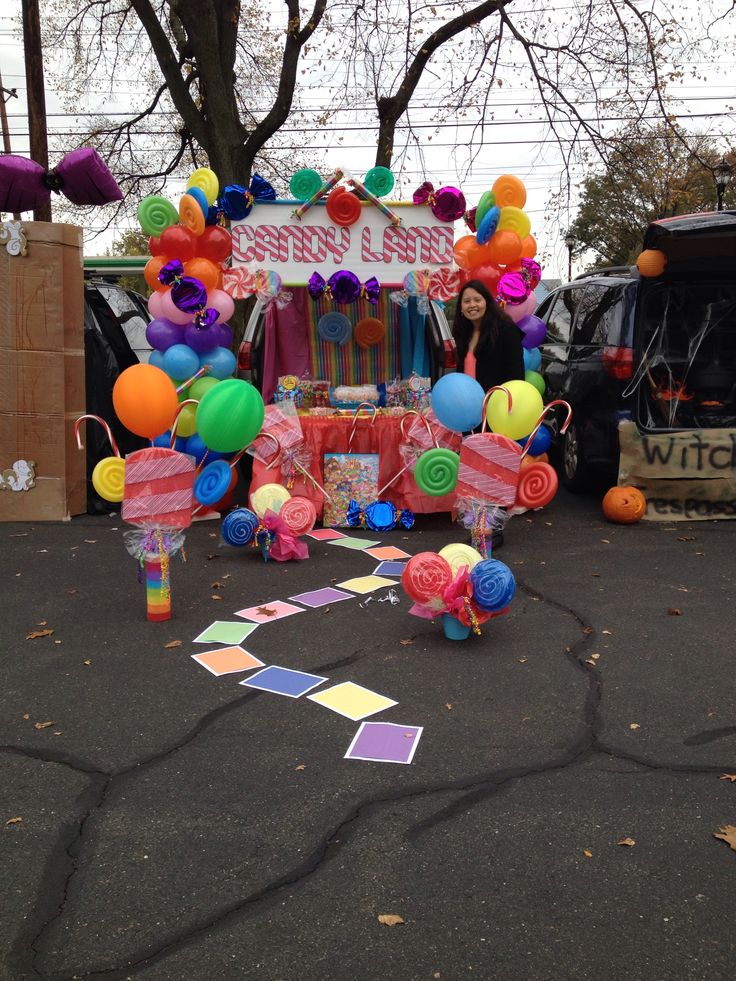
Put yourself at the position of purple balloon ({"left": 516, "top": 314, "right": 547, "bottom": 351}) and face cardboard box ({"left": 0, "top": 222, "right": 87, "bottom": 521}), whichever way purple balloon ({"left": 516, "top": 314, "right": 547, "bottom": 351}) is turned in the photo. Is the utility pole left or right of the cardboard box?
right

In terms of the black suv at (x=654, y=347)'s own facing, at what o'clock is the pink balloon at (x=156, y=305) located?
The pink balloon is roughly at 8 o'clock from the black suv.

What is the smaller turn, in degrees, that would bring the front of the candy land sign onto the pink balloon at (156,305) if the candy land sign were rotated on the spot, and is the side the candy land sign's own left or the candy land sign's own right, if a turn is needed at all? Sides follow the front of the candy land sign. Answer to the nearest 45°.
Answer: approximately 90° to the candy land sign's own right

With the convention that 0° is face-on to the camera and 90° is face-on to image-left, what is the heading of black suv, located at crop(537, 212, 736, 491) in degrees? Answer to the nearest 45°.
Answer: approximately 135°

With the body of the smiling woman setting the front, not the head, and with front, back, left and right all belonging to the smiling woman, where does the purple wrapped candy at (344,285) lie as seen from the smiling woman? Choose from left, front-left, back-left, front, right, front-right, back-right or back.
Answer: right

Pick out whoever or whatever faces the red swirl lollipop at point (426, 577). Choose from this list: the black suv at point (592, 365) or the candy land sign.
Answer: the candy land sign

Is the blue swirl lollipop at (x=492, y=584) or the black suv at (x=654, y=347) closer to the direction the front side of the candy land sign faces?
the blue swirl lollipop
